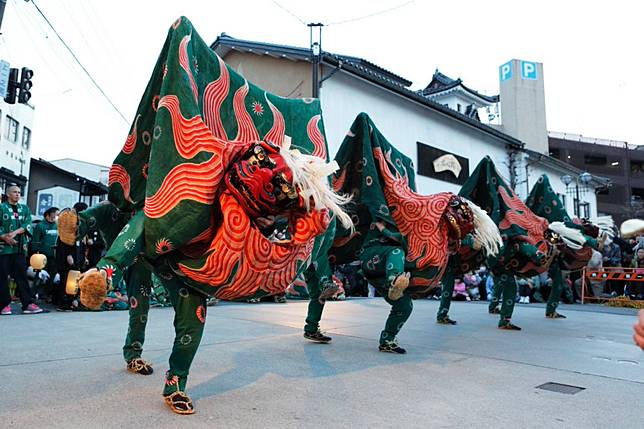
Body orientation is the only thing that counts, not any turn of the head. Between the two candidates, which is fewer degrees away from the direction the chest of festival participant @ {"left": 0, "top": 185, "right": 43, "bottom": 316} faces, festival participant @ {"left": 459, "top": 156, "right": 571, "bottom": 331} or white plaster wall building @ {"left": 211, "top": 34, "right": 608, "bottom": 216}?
the festival participant

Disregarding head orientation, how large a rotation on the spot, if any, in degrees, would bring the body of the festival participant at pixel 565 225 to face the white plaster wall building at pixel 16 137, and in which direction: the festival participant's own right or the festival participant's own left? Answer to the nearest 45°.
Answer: approximately 180°

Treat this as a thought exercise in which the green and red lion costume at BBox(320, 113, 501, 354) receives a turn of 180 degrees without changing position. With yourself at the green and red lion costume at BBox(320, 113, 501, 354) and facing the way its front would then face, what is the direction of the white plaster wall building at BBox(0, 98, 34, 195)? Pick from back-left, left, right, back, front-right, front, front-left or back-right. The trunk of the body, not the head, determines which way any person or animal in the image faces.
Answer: front

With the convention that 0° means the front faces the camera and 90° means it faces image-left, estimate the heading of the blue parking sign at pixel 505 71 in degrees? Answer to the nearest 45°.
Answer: approximately 45°

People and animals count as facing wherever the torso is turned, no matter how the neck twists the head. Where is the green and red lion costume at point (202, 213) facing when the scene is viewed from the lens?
facing the viewer and to the right of the viewer

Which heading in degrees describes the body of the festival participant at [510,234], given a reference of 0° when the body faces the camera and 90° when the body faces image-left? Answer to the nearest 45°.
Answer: approximately 270°

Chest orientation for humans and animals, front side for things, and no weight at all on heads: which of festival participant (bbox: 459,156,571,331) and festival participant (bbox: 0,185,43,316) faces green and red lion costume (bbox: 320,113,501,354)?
festival participant (bbox: 0,185,43,316)

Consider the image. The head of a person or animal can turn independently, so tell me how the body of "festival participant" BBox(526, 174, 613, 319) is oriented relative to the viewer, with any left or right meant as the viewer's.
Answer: facing to the right of the viewer
